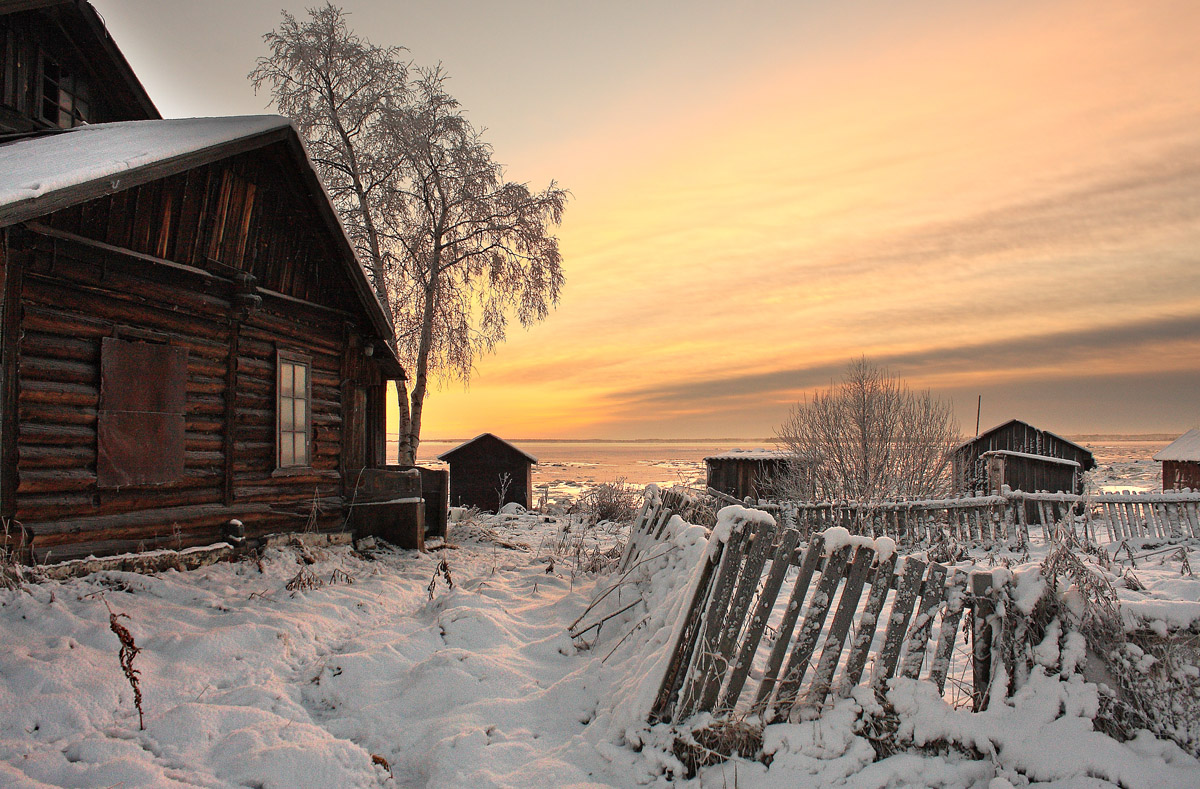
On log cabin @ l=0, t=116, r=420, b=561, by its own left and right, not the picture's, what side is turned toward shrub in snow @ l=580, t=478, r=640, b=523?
left

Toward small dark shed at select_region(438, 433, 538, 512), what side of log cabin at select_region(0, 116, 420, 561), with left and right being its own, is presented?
left

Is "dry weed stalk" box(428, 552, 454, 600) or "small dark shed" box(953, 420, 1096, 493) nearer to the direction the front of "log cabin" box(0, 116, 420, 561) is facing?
the dry weed stalk

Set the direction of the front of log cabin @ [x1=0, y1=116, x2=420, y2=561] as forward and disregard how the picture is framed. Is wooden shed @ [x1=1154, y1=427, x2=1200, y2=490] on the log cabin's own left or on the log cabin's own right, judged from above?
on the log cabin's own left

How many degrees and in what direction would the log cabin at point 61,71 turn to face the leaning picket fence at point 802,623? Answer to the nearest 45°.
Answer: approximately 45° to its right

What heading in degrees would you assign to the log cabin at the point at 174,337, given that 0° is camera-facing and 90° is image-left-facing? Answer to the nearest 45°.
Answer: approximately 315°

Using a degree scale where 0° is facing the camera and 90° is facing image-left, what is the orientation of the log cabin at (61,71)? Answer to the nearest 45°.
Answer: approximately 315°

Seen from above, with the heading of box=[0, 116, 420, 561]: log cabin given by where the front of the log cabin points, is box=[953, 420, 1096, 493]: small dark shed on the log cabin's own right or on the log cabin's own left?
on the log cabin's own left
